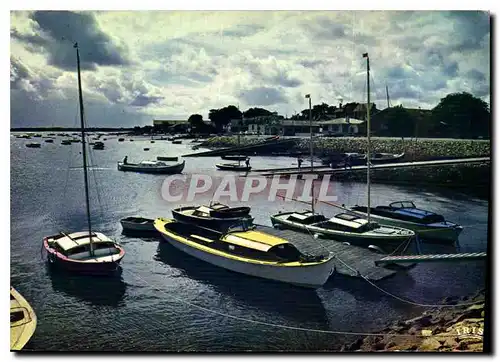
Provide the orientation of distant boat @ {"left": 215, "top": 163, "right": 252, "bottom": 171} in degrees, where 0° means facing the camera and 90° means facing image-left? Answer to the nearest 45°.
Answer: approximately 90°

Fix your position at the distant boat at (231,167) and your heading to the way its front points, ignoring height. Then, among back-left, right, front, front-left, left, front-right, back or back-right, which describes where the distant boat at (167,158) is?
front

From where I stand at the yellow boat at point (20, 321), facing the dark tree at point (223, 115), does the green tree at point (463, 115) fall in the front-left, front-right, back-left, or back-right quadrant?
front-right
